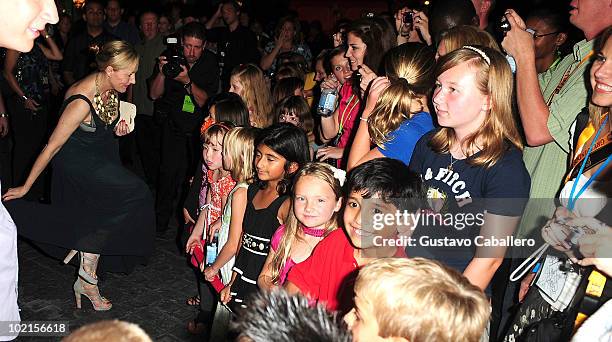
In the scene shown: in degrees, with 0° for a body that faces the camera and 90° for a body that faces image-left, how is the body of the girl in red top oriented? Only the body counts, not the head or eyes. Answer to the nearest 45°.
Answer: approximately 45°

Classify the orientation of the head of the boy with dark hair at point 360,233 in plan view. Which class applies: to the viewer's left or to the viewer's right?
to the viewer's left

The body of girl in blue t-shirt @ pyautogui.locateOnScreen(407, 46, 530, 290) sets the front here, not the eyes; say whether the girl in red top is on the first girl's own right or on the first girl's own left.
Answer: on the first girl's own right

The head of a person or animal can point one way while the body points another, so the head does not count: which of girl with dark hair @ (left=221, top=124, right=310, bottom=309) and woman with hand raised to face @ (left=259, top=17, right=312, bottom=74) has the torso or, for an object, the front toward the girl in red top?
the woman with hand raised to face

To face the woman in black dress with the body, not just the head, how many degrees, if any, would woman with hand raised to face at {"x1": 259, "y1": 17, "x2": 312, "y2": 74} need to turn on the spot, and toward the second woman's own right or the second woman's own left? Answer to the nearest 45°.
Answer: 0° — they already face them

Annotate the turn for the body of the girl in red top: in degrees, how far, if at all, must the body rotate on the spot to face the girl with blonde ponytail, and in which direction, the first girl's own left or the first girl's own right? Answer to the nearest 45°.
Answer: approximately 90° to the first girl's own left

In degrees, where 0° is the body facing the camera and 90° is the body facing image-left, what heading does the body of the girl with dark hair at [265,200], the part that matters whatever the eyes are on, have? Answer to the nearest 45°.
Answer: approximately 45°
